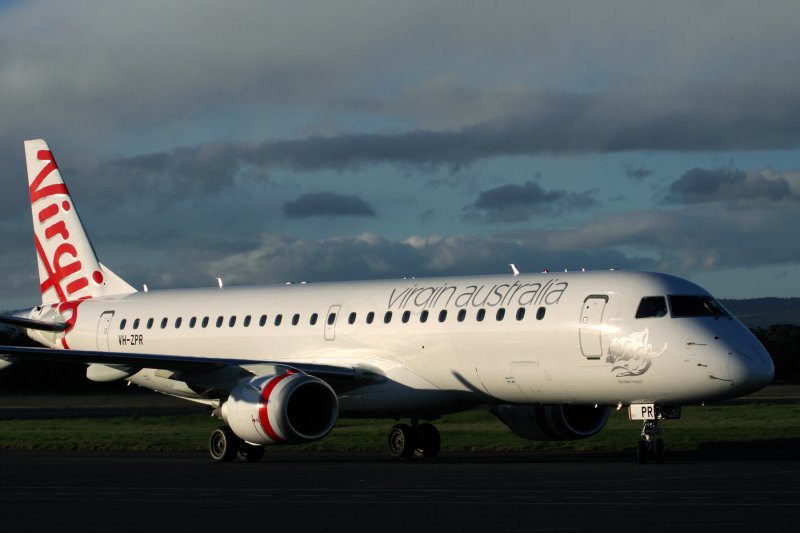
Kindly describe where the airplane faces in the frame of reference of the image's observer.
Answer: facing the viewer and to the right of the viewer
